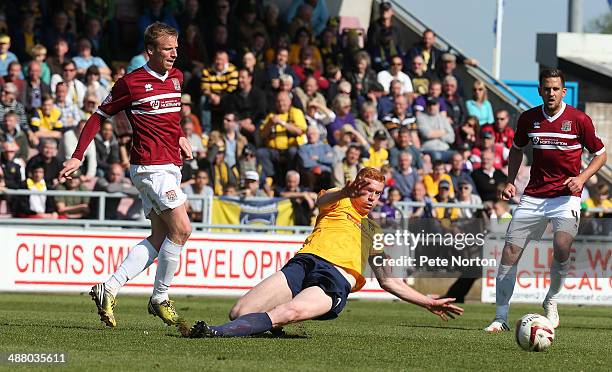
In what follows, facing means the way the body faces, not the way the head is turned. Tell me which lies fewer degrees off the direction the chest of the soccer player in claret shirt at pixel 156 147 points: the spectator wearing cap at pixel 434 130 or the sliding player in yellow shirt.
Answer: the sliding player in yellow shirt

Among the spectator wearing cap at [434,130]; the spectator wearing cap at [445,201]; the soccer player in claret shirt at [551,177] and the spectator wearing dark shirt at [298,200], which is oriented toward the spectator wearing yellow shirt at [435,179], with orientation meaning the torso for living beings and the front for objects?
the spectator wearing cap at [434,130]

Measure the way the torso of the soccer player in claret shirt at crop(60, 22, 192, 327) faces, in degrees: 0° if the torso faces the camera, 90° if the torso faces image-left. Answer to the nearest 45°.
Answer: approximately 315°

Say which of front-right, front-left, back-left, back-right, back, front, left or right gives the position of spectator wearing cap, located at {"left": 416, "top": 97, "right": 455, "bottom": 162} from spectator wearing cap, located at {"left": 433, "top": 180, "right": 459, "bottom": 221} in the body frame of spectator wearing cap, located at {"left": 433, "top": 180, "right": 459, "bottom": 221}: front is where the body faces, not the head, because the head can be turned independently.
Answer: back

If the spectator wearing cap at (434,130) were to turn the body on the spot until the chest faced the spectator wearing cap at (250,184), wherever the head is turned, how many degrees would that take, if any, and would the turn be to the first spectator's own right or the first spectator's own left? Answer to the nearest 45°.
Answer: approximately 45° to the first spectator's own right

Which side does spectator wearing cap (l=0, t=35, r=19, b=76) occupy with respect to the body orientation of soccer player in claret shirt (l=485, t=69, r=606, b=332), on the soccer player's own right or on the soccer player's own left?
on the soccer player's own right

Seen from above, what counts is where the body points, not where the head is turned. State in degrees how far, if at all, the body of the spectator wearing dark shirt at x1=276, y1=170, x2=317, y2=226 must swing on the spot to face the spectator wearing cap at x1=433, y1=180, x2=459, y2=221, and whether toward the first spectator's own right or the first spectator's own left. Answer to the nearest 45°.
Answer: approximately 90° to the first spectator's own left

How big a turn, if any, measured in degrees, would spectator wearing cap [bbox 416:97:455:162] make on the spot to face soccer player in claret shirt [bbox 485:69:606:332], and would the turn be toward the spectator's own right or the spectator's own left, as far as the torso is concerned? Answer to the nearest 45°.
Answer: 0° — they already face them

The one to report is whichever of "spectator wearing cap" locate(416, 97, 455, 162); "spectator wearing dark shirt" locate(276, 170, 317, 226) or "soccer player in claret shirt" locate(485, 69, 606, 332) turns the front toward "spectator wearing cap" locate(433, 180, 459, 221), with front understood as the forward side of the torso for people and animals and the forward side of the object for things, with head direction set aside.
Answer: "spectator wearing cap" locate(416, 97, 455, 162)

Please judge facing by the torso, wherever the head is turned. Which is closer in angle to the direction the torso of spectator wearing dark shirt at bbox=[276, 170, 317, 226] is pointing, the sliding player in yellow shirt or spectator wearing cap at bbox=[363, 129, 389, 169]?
the sliding player in yellow shirt
